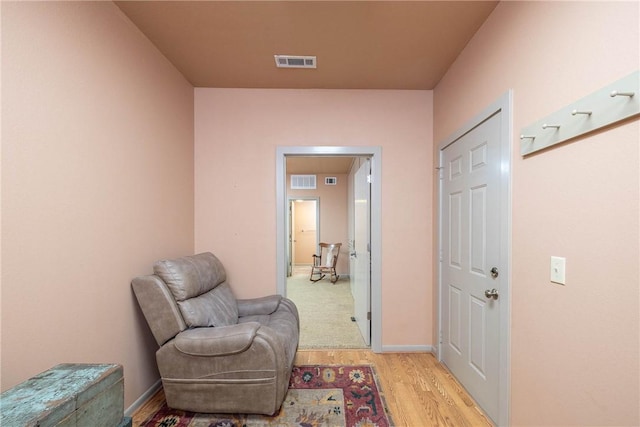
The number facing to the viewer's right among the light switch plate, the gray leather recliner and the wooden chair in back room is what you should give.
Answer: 1

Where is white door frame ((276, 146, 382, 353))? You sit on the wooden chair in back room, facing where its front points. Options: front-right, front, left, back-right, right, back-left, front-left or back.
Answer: front-left

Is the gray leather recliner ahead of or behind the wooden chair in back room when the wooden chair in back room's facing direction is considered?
ahead

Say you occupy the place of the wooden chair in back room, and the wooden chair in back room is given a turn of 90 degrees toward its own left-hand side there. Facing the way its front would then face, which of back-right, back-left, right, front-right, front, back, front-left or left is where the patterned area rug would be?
front-right

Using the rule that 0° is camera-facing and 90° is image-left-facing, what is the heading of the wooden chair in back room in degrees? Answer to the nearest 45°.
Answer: approximately 45°

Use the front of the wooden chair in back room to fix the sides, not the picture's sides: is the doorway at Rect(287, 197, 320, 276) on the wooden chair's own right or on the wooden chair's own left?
on the wooden chair's own right

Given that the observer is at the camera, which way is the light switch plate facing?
facing the viewer and to the left of the viewer

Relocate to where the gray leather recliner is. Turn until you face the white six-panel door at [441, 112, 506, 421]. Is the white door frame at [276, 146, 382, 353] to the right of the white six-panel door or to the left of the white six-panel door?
left

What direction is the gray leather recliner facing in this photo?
to the viewer's right

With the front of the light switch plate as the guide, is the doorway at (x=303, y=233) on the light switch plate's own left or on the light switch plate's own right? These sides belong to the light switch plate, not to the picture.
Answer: on the light switch plate's own right

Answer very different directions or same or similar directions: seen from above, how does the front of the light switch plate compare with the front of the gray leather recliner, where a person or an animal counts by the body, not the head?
very different directions

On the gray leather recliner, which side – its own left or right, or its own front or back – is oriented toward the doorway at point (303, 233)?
left

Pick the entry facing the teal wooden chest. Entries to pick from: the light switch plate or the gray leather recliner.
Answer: the light switch plate

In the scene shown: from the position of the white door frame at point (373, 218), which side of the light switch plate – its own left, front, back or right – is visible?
right
